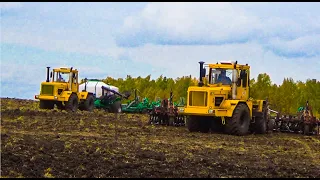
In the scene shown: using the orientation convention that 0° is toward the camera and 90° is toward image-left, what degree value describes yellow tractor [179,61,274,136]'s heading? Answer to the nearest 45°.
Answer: approximately 45°

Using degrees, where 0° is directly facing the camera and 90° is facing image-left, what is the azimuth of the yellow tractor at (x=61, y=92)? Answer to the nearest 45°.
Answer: approximately 45°

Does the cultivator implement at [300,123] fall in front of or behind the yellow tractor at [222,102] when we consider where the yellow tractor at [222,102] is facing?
behind

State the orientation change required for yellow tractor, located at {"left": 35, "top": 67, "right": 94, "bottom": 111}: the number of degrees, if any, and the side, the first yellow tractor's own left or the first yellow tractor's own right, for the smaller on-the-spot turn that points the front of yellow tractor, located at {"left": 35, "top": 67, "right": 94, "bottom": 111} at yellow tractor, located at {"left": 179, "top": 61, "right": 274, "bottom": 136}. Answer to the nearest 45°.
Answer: approximately 90° to the first yellow tractor's own left

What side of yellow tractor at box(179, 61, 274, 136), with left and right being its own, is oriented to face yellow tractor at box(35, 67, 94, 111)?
right

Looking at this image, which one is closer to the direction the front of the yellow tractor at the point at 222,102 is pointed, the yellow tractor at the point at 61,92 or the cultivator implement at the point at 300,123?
the yellow tractor

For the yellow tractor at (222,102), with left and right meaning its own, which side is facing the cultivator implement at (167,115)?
right

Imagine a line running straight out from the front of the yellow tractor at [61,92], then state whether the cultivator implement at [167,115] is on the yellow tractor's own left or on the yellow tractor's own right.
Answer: on the yellow tractor's own left
